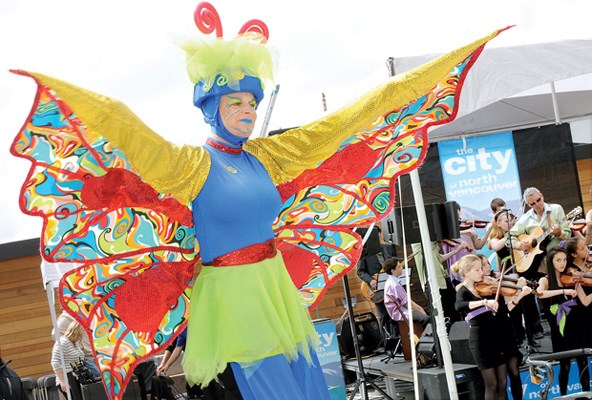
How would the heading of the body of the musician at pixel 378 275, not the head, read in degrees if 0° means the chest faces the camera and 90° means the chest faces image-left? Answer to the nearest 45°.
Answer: approximately 315°

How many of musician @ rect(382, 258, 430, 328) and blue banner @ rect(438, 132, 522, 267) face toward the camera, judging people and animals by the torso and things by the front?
1

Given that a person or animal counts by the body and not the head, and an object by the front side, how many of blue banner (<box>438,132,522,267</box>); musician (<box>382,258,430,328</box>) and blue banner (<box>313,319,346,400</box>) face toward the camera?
2

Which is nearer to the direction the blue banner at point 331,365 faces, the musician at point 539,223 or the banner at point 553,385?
the banner

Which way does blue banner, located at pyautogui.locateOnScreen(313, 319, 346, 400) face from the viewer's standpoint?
toward the camera

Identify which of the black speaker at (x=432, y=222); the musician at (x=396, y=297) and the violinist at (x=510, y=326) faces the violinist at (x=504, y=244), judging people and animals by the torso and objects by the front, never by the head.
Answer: the musician

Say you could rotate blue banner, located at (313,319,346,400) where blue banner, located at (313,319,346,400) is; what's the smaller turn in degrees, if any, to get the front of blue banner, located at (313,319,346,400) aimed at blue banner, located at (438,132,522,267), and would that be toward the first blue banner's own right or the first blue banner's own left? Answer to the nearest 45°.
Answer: approximately 135° to the first blue banner's own left

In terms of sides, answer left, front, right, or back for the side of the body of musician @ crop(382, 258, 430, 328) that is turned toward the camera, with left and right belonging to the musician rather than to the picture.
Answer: right

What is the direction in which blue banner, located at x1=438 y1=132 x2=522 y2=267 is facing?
toward the camera

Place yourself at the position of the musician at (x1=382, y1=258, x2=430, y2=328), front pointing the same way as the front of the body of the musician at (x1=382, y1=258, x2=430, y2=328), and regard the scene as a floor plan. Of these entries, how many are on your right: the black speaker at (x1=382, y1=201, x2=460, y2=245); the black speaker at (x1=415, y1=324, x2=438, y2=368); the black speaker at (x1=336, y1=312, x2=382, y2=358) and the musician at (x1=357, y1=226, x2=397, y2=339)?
2

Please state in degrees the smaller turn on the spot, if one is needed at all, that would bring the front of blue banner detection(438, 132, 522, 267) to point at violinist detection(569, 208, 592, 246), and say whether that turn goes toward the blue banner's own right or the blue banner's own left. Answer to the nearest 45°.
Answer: approximately 90° to the blue banner's own left

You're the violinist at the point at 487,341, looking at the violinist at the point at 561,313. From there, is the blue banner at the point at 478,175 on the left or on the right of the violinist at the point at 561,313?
left
